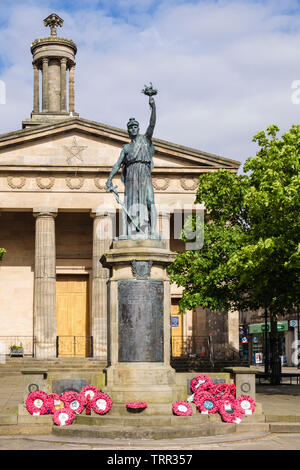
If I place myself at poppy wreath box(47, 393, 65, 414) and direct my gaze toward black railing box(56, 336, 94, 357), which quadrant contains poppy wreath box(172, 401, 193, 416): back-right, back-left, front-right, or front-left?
back-right

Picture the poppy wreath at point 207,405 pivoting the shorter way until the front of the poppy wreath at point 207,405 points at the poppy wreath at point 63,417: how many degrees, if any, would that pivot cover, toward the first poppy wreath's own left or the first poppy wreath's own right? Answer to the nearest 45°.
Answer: approximately 90° to the first poppy wreath's own right

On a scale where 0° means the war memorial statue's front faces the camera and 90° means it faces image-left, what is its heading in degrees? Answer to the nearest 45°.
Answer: approximately 0°

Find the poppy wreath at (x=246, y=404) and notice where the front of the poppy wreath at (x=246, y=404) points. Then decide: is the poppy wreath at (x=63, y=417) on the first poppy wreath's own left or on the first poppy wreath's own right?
on the first poppy wreath's own right

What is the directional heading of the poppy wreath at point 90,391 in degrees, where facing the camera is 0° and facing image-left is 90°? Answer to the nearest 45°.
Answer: approximately 0°

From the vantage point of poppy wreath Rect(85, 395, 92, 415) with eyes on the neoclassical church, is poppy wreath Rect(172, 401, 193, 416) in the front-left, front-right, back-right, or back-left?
back-right
